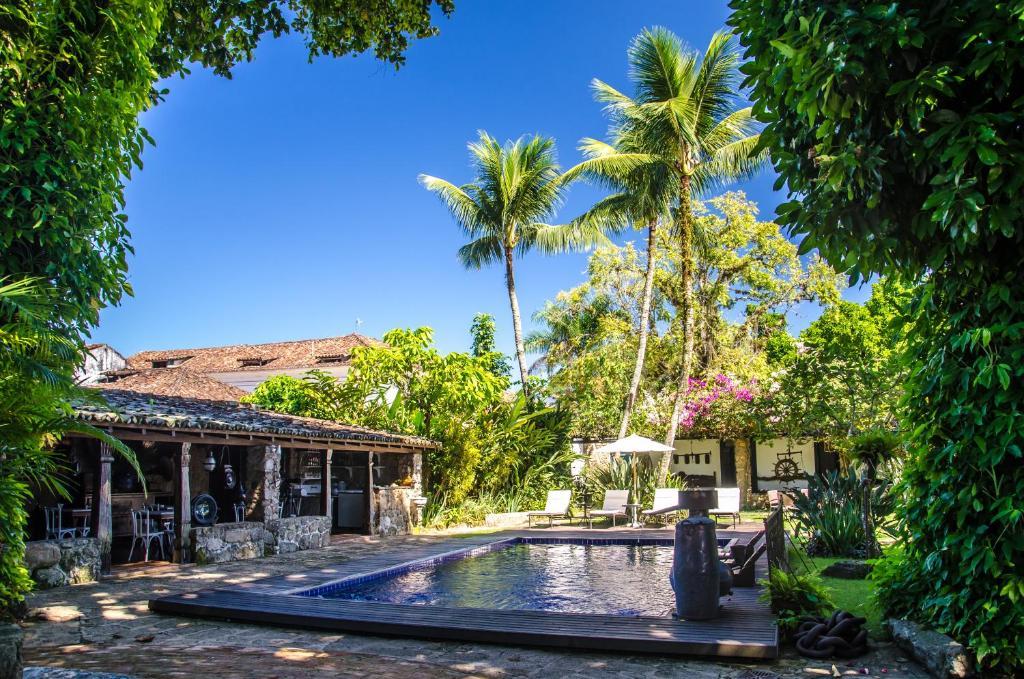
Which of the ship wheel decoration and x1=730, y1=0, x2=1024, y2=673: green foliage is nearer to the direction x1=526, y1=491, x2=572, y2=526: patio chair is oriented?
the green foliage

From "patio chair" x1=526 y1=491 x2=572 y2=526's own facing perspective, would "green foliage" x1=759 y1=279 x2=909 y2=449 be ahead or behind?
behind

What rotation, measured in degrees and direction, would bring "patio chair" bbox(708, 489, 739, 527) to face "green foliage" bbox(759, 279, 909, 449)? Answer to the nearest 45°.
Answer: approximately 180°

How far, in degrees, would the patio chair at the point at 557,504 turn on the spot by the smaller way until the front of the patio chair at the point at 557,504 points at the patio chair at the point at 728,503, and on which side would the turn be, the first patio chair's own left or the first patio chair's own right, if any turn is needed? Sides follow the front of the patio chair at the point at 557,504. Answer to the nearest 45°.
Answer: approximately 90° to the first patio chair's own left

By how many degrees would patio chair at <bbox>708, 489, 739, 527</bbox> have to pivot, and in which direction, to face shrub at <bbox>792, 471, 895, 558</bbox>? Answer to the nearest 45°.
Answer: approximately 45° to its left
